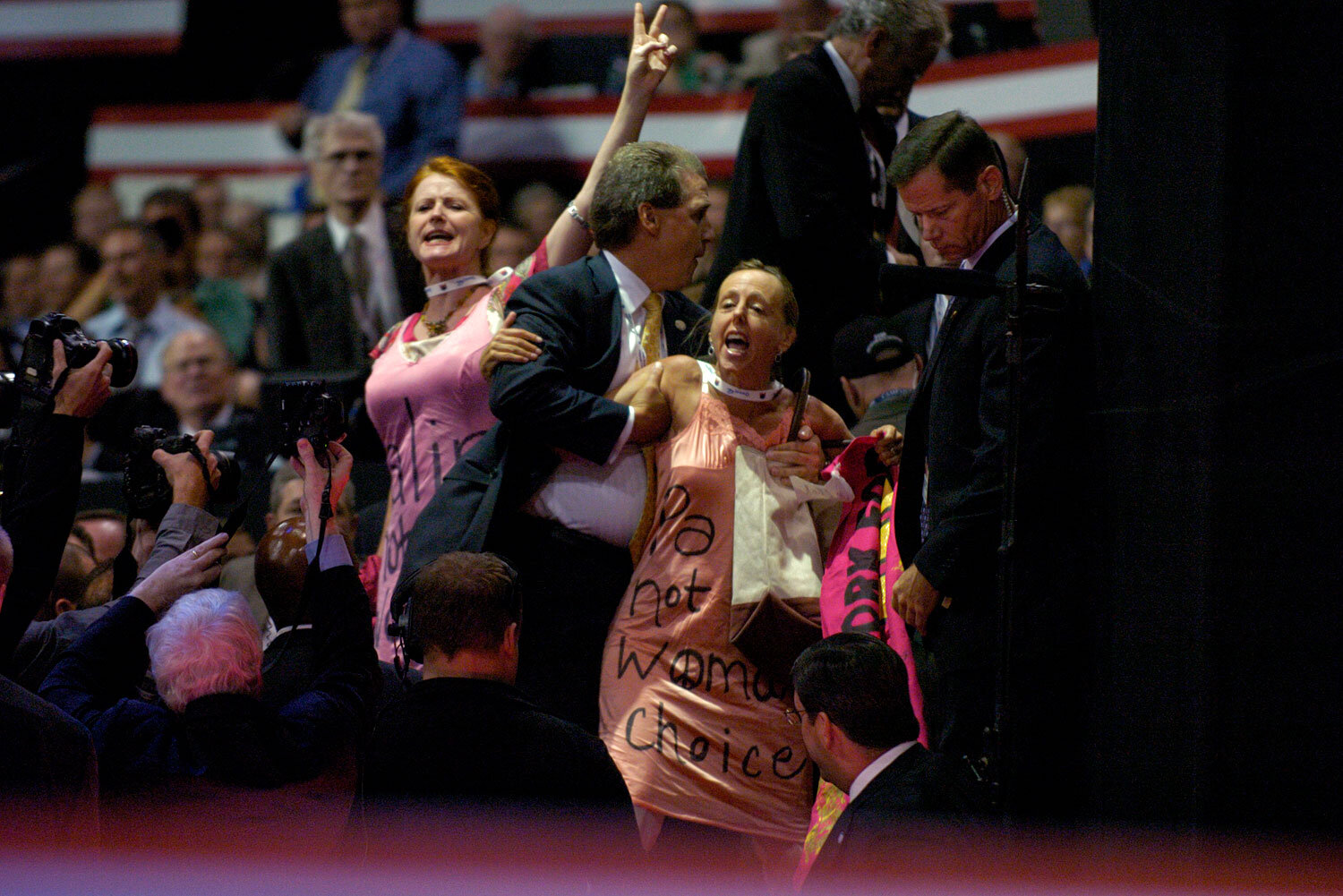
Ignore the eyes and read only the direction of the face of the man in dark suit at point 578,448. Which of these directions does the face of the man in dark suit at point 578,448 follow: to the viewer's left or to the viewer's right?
to the viewer's right

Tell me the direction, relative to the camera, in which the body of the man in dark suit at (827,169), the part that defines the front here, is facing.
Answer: to the viewer's right

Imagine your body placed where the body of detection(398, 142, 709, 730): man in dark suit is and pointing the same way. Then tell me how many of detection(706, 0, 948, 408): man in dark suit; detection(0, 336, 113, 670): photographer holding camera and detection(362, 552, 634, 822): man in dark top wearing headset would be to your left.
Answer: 1

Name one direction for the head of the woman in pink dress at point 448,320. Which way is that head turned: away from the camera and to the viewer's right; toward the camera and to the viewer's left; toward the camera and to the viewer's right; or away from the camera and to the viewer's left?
toward the camera and to the viewer's left

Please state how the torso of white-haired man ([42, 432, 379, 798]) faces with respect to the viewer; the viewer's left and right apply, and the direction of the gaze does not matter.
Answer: facing away from the viewer

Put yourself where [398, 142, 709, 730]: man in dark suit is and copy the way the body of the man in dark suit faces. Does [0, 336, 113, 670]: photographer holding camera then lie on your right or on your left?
on your right

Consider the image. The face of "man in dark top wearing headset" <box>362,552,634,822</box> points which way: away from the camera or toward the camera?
away from the camera

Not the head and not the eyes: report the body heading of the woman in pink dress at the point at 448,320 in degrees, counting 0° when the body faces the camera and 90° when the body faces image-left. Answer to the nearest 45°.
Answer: approximately 45°

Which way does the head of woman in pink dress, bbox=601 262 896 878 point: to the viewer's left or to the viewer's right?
to the viewer's left

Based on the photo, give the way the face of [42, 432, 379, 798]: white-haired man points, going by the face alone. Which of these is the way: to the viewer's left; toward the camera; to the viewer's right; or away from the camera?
away from the camera

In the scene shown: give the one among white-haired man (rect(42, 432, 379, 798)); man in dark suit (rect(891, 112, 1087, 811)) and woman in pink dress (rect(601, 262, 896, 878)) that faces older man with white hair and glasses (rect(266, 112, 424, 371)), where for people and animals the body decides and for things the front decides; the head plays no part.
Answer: the white-haired man

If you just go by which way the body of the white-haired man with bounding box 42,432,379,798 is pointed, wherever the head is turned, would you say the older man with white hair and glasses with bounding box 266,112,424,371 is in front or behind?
in front

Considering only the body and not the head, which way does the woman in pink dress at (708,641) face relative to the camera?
toward the camera
